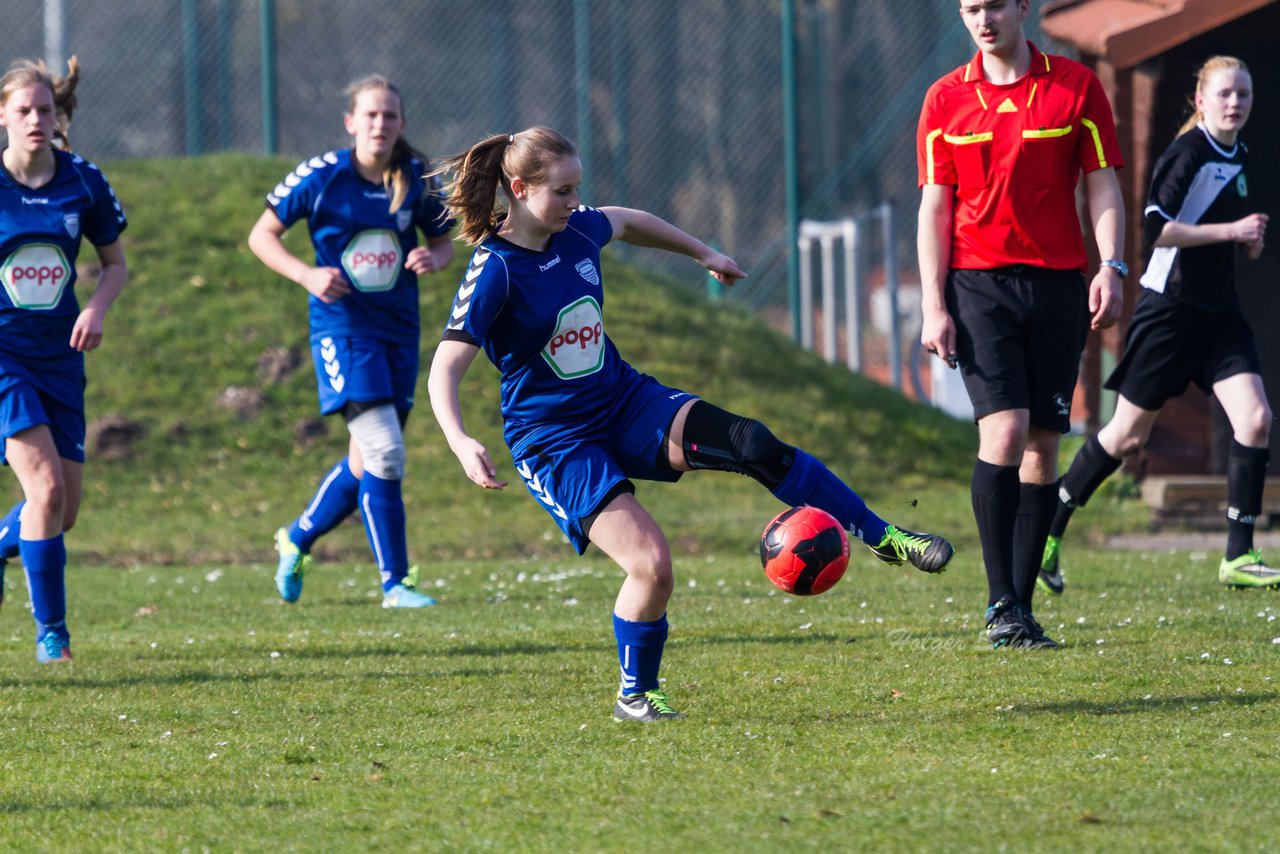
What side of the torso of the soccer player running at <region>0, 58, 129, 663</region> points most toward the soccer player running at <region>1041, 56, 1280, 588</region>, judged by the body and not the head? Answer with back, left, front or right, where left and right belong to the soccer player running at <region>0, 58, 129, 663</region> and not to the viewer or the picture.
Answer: left

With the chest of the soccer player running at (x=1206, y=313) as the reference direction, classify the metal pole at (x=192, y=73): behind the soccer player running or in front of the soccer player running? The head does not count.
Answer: behind

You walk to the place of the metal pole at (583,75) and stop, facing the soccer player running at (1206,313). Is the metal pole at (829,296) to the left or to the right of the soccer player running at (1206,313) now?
left

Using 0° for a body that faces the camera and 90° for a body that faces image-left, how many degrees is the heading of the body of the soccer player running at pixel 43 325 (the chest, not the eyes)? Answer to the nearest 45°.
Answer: approximately 0°

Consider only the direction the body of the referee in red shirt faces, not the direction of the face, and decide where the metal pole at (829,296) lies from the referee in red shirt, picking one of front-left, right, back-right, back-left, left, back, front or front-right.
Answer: back

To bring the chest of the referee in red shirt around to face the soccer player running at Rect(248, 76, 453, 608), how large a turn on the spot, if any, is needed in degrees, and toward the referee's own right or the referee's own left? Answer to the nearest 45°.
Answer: approximately 135° to the referee's own right

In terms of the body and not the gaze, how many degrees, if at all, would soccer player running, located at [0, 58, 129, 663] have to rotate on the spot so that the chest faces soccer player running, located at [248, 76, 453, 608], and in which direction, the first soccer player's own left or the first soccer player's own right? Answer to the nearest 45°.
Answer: approximately 135° to the first soccer player's own left

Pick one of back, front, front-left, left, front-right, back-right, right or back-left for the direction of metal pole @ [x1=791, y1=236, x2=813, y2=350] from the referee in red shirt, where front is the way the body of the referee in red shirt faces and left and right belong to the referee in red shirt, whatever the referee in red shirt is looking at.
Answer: back

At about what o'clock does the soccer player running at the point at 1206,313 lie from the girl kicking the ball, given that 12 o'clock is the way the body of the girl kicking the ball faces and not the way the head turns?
The soccer player running is roughly at 9 o'clock from the girl kicking the ball.

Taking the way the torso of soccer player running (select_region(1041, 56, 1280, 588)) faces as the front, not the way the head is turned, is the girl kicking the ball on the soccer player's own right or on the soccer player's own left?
on the soccer player's own right

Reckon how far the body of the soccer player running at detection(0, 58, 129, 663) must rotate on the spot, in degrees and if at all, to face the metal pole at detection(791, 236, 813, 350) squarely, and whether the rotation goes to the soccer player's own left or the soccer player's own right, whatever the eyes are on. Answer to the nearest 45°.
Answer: approximately 135° to the soccer player's own left

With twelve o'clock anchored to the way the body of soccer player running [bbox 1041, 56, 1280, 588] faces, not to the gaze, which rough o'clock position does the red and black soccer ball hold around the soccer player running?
The red and black soccer ball is roughly at 2 o'clock from the soccer player running.
